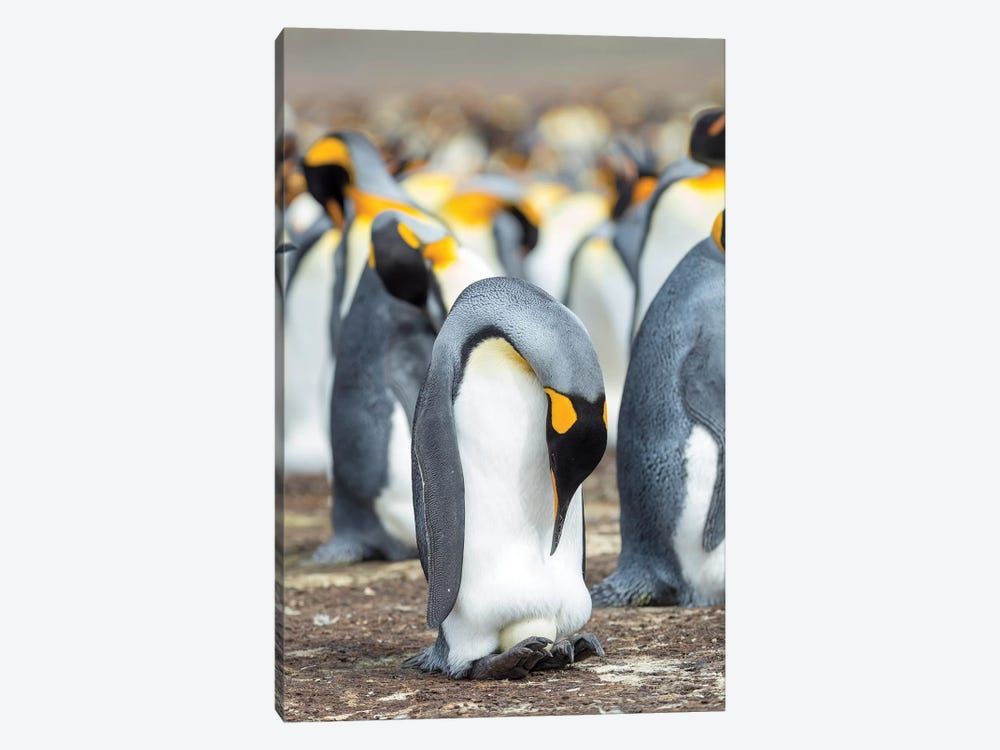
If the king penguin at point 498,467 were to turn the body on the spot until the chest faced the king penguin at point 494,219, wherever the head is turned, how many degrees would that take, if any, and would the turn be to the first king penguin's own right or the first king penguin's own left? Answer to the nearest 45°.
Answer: approximately 135° to the first king penguin's own left

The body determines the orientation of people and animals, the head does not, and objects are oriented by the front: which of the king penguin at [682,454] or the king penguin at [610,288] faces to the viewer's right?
the king penguin at [682,454]

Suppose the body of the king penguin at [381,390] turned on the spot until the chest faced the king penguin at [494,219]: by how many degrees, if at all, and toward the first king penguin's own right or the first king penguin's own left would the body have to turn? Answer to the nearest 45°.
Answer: approximately 45° to the first king penguin's own left

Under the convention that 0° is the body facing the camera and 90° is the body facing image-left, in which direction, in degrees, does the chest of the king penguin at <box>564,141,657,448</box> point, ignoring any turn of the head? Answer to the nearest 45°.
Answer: approximately 45°

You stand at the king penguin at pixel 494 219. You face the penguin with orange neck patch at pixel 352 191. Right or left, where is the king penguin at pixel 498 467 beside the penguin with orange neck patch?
left
